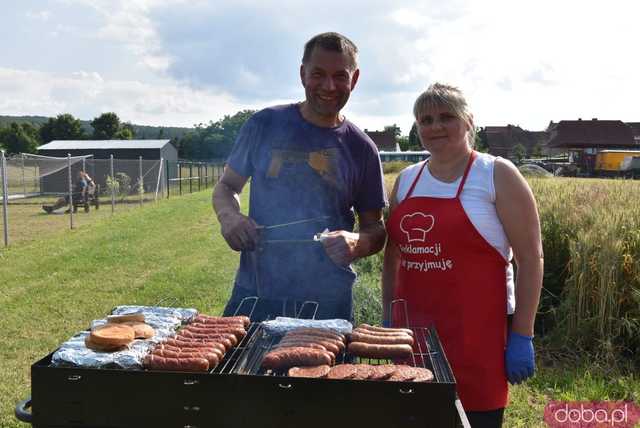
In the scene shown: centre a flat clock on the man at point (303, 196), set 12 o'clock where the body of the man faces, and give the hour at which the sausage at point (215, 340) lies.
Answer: The sausage is roughly at 1 o'clock from the man.

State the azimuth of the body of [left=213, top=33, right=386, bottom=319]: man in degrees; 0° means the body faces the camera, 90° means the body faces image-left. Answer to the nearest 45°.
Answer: approximately 0°

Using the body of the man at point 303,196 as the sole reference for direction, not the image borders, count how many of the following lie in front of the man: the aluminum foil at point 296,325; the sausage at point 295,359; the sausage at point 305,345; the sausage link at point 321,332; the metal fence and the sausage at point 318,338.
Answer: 5

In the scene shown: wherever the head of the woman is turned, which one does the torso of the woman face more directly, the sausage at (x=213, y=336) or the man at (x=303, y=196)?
the sausage

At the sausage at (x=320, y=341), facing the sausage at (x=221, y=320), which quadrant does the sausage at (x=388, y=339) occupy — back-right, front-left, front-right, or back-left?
back-right

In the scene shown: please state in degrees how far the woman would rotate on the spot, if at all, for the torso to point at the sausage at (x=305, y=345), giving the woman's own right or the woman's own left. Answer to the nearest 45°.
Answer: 0° — they already face it

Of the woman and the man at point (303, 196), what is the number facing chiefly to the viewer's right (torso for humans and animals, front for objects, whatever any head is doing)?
0

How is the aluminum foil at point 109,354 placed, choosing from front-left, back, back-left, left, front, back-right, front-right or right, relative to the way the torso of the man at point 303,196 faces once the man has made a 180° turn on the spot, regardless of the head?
back-left

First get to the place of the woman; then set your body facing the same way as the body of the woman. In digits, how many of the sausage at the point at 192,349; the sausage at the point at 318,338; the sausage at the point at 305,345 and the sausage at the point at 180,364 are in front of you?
4

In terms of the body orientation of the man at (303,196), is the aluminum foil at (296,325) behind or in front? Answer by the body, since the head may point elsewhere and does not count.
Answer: in front

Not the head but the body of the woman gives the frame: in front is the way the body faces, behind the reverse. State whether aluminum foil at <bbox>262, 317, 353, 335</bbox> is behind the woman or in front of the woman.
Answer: in front

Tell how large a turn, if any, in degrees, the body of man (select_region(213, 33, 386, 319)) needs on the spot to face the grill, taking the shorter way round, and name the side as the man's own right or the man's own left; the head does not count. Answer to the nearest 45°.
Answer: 0° — they already face it

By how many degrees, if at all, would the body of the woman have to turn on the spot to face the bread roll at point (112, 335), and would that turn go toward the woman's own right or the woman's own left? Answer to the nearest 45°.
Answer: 0° — they already face it

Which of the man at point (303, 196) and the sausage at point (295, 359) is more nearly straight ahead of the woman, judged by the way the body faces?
the sausage

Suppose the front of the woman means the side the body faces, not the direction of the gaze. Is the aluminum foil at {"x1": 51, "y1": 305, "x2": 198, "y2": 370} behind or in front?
in front

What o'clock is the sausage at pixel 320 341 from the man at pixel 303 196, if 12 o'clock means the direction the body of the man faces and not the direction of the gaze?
The sausage is roughly at 12 o'clock from the man.
